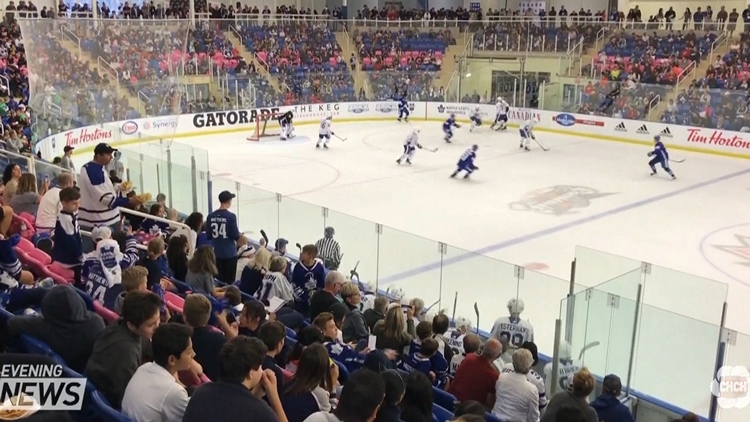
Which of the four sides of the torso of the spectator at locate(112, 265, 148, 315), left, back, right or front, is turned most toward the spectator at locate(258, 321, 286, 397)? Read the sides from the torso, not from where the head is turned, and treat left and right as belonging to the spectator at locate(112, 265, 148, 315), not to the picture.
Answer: right

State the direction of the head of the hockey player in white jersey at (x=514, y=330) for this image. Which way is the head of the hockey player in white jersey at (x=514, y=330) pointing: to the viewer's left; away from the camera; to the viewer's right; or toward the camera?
away from the camera

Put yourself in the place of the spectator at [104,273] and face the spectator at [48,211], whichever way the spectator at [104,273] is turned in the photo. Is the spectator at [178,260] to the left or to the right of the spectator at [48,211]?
right

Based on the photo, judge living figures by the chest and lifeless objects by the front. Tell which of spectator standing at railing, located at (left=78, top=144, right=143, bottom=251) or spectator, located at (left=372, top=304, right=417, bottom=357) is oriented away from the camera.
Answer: the spectator

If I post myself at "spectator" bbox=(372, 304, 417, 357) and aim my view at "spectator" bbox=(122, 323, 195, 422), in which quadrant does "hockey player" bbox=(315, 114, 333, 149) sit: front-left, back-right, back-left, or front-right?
back-right

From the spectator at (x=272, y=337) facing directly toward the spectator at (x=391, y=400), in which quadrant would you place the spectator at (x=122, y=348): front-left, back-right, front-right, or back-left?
back-right

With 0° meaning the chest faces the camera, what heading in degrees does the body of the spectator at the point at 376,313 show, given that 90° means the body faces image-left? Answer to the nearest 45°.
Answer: approximately 225°

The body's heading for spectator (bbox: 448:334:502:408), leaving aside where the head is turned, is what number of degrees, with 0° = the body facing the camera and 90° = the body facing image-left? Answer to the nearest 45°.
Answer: approximately 225°

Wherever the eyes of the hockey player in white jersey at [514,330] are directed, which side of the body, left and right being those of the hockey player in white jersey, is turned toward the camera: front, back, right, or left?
back

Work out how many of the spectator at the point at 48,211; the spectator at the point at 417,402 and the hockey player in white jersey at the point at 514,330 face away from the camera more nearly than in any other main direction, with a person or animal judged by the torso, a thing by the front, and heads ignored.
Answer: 2

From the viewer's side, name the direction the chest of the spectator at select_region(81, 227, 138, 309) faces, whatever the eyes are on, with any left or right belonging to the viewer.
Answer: facing away from the viewer and to the right of the viewer

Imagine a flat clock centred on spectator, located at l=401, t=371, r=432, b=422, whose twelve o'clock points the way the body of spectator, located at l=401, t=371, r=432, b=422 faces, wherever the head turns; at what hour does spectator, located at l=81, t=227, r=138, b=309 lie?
spectator, located at l=81, t=227, r=138, b=309 is roughly at 10 o'clock from spectator, located at l=401, t=371, r=432, b=422.

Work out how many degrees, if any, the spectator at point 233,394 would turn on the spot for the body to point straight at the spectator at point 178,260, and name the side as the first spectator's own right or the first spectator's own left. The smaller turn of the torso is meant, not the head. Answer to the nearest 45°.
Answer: approximately 45° to the first spectator's own left

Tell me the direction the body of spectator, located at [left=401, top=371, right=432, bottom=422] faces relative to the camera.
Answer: away from the camera

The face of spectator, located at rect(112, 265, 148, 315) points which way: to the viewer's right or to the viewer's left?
to the viewer's right
